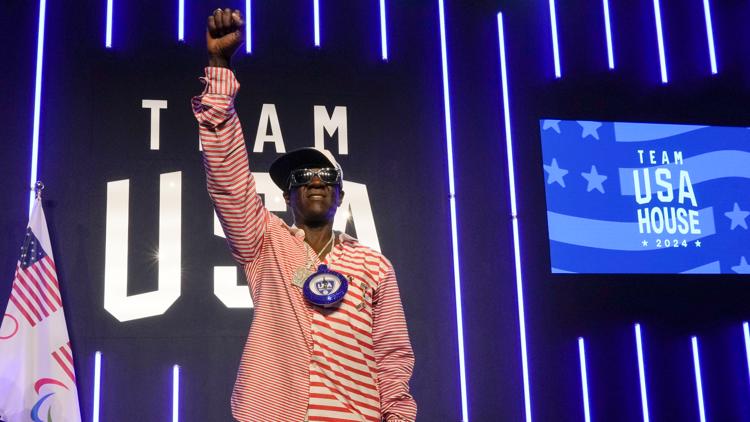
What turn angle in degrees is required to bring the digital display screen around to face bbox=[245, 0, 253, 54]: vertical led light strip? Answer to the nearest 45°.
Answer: approximately 45° to its right

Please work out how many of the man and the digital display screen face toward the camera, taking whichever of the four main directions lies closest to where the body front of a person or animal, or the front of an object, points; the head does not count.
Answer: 2

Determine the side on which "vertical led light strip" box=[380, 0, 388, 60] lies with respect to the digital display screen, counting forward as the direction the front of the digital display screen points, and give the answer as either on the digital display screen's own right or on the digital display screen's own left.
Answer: on the digital display screen's own right

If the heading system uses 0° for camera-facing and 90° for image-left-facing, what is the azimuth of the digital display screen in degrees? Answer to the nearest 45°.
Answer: approximately 0°

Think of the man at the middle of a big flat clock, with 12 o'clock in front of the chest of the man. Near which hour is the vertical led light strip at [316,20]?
The vertical led light strip is roughly at 6 o'clock from the man.

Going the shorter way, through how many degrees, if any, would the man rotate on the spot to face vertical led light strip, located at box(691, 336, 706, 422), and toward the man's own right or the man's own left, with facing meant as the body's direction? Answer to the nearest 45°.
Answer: approximately 135° to the man's own left

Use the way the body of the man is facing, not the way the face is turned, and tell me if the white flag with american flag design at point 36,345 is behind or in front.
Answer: behind
